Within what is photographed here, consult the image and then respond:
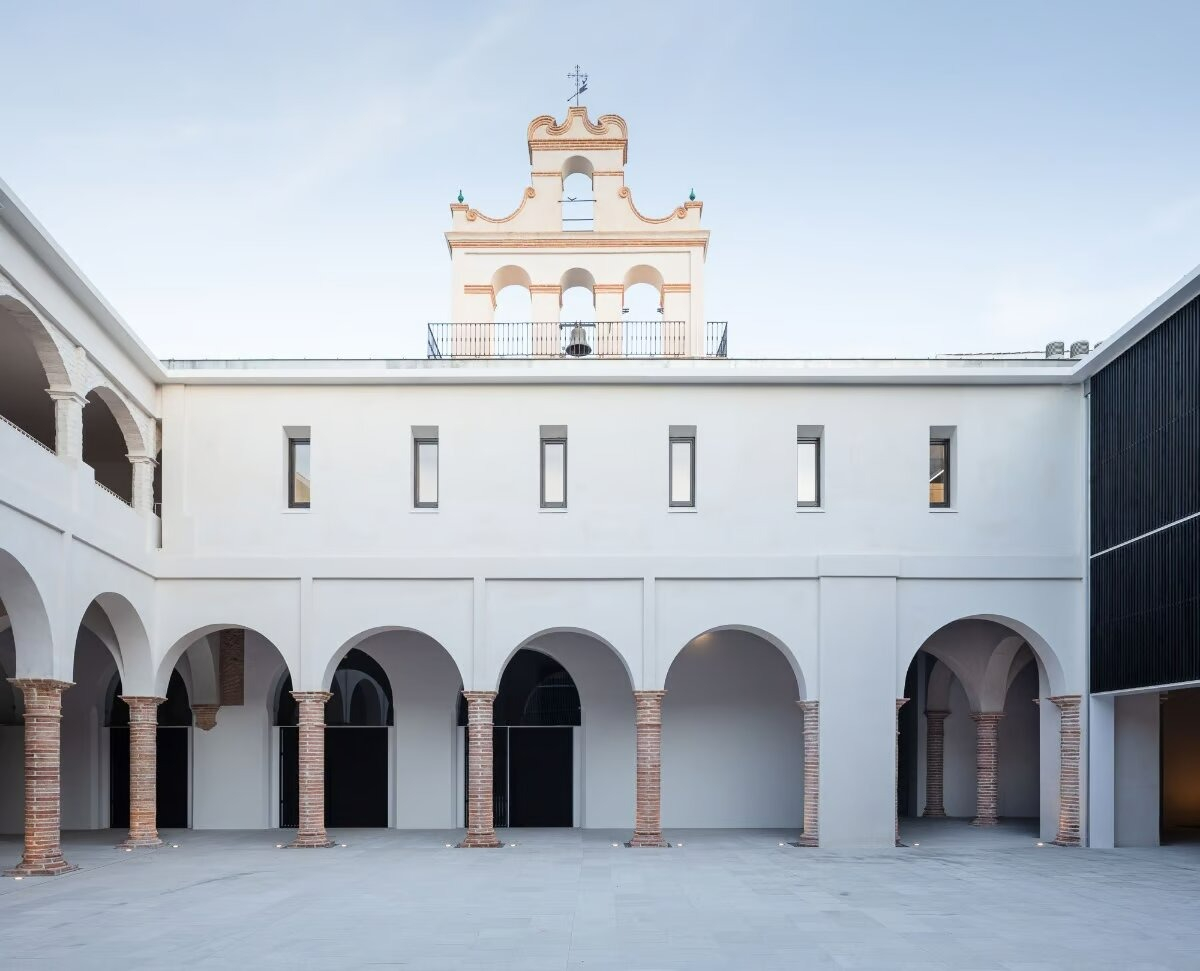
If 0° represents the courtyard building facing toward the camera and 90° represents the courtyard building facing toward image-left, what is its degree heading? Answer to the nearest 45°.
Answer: approximately 0°
